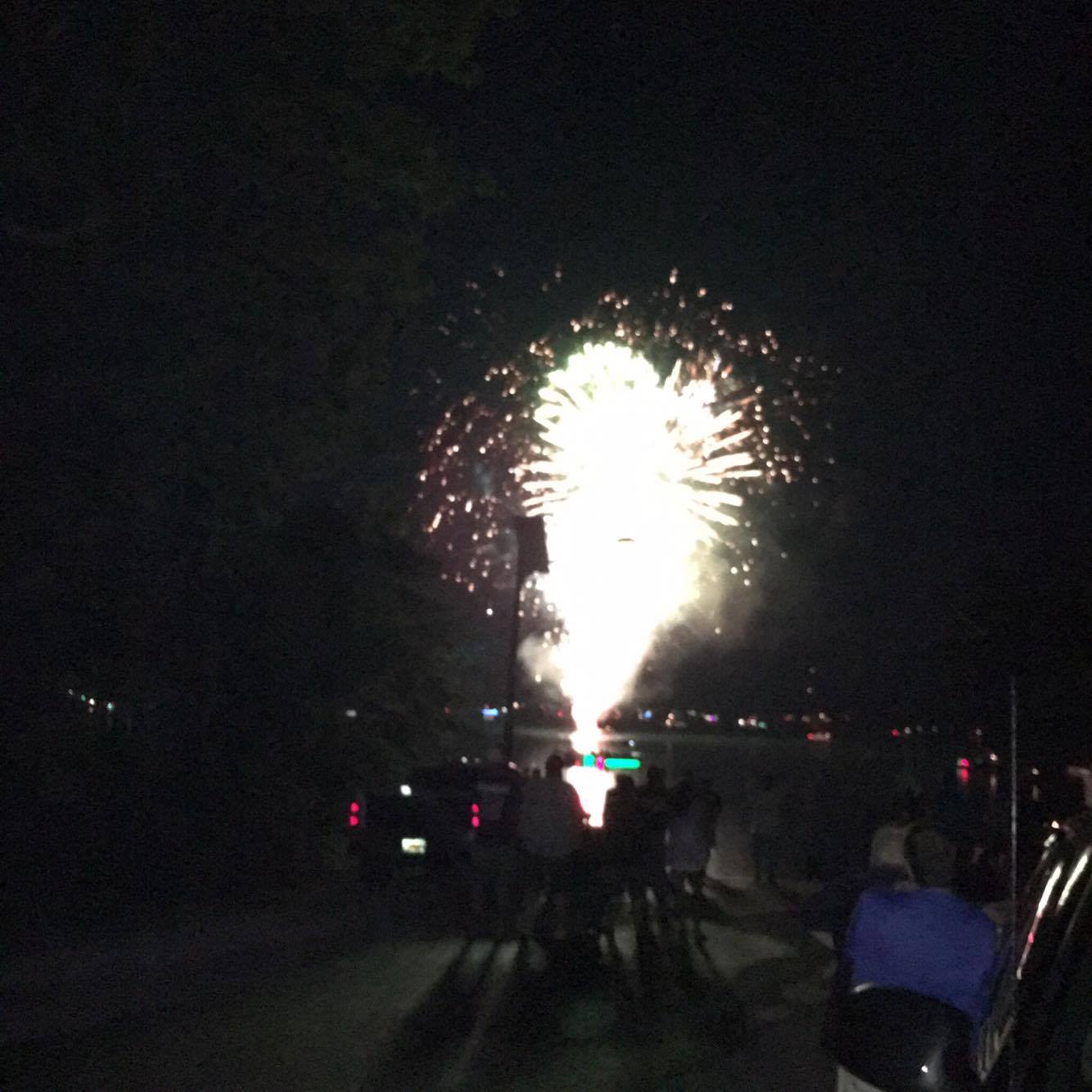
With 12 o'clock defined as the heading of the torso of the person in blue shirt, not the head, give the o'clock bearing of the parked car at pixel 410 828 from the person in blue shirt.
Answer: The parked car is roughly at 11 o'clock from the person in blue shirt.

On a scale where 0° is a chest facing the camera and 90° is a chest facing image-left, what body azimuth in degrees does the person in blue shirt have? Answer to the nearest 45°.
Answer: approximately 180°

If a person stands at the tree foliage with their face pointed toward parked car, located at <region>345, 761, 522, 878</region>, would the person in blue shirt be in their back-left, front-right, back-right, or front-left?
back-right

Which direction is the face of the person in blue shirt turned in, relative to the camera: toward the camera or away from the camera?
away from the camera

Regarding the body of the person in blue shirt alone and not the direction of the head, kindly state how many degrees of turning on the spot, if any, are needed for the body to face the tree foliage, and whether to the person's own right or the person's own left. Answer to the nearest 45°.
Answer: approximately 45° to the person's own left
